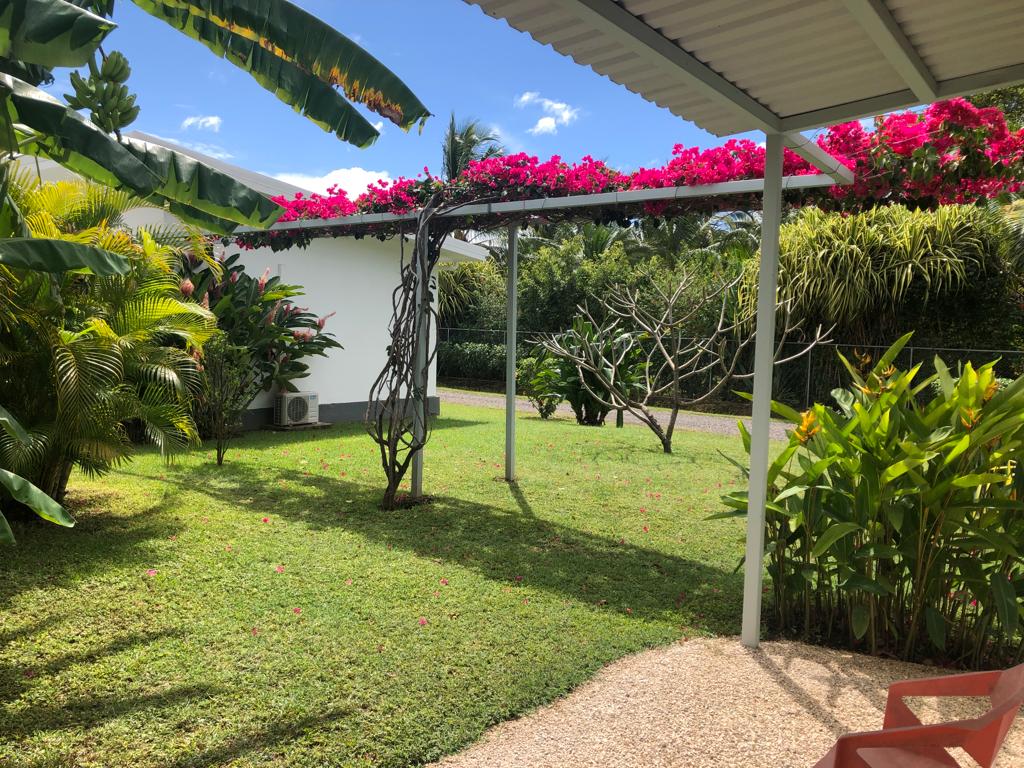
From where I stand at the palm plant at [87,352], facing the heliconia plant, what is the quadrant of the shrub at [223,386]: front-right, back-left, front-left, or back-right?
back-left

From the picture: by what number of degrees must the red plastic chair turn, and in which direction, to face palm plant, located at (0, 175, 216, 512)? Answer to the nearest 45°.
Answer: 0° — it already faces it

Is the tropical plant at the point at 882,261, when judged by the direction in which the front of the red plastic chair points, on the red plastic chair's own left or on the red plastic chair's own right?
on the red plastic chair's own right

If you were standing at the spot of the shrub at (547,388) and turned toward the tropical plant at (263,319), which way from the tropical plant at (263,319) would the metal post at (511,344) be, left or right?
left

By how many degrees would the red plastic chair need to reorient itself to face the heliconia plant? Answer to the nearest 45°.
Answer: approximately 90° to its right

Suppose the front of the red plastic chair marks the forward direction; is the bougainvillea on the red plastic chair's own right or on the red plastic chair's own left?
on the red plastic chair's own right

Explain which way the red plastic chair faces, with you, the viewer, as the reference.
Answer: facing to the left of the viewer
